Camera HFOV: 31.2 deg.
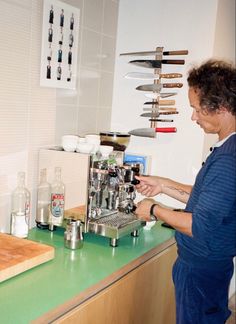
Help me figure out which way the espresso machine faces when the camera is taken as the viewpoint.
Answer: facing the viewer and to the right of the viewer

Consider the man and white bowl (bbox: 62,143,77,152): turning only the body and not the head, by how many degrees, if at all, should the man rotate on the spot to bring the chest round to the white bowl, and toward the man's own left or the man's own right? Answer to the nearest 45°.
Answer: approximately 45° to the man's own right

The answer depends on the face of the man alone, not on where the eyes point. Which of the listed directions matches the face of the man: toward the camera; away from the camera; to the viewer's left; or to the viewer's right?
to the viewer's left

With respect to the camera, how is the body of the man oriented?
to the viewer's left

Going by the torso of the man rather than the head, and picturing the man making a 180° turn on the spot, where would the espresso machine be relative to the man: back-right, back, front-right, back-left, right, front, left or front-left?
back-left

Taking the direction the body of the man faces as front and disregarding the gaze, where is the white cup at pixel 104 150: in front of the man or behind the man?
in front

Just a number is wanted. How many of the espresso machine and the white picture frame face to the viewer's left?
0
